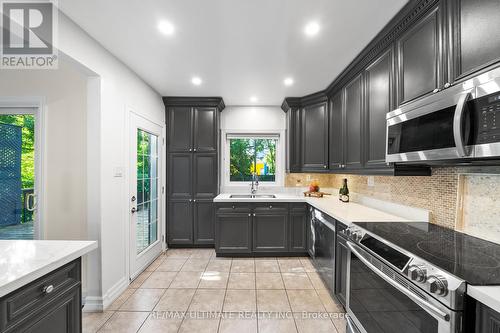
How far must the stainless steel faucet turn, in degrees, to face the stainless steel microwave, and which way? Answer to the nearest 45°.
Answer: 0° — it already faces it

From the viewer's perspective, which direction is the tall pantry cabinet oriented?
toward the camera

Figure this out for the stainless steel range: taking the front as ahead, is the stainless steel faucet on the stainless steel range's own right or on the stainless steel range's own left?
on the stainless steel range's own right

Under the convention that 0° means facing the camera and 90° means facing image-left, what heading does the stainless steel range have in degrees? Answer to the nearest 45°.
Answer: approximately 45°

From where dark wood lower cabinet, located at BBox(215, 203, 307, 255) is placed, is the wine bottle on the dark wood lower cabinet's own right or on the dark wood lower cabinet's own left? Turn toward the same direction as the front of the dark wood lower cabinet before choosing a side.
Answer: on the dark wood lower cabinet's own left

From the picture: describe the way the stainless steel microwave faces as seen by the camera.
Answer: facing the viewer and to the left of the viewer

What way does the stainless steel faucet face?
toward the camera

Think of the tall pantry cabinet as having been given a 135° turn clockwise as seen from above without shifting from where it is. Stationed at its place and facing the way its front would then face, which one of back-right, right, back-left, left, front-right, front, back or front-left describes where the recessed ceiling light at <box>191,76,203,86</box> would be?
back-left

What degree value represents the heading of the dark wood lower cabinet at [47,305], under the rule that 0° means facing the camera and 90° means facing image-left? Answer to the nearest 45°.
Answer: approximately 315°

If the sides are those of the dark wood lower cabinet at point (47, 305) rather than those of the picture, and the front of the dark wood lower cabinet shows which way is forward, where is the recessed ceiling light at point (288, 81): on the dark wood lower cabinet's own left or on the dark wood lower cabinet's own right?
on the dark wood lower cabinet's own left

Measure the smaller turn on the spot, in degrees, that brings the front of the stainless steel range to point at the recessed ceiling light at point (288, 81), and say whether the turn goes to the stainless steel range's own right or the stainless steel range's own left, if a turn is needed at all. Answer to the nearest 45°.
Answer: approximately 90° to the stainless steel range's own right

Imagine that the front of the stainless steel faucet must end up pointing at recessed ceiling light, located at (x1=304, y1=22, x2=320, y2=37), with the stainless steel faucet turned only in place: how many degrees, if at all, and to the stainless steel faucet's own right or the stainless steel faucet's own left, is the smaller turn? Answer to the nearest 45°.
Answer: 0° — it already faces it

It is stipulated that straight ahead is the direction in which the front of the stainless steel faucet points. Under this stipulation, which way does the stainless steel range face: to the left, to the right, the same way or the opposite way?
to the right

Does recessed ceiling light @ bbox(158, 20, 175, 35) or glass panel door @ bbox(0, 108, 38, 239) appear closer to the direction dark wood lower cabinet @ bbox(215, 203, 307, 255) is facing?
the recessed ceiling light

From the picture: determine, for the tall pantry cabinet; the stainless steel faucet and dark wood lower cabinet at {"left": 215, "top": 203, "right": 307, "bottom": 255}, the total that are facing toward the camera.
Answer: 3
